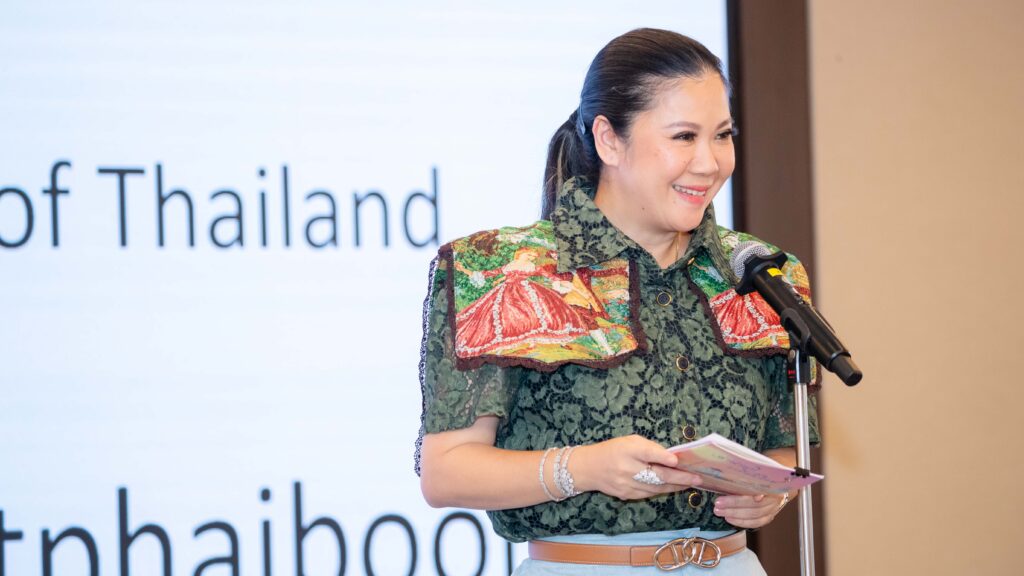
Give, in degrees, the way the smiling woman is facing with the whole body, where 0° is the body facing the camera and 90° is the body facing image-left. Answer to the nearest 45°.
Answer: approximately 315°

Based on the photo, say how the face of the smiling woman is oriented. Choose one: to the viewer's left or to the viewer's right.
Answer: to the viewer's right
